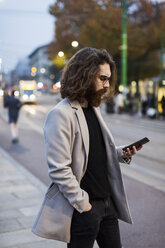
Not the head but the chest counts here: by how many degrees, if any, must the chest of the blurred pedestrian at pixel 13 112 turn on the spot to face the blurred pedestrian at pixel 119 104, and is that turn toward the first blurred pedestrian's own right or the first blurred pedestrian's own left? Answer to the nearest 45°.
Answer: approximately 45° to the first blurred pedestrian's own right

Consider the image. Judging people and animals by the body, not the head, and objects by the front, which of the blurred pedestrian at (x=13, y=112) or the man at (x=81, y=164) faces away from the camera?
the blurred pedestrian

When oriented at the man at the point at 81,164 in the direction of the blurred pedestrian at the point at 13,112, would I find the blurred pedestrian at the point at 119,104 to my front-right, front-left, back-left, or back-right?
front-right

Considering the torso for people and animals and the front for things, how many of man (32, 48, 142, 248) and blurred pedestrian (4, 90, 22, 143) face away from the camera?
1

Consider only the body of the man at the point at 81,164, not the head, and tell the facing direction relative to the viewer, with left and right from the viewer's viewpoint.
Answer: facing the viewer and to the right of the viewer

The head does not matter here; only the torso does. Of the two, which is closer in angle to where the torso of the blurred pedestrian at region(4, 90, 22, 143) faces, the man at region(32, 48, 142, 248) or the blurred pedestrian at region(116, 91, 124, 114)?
the blurred pedestrian

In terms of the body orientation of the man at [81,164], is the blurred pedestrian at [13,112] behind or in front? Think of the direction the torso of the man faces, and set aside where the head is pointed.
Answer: behind

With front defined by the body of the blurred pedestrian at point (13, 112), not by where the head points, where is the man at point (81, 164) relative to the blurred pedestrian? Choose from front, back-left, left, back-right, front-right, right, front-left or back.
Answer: back

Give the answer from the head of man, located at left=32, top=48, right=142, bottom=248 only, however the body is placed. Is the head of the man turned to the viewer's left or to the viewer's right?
to the viewer's right

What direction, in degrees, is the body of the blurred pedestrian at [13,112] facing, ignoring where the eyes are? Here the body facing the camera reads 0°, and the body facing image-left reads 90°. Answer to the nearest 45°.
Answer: approximately 180°
